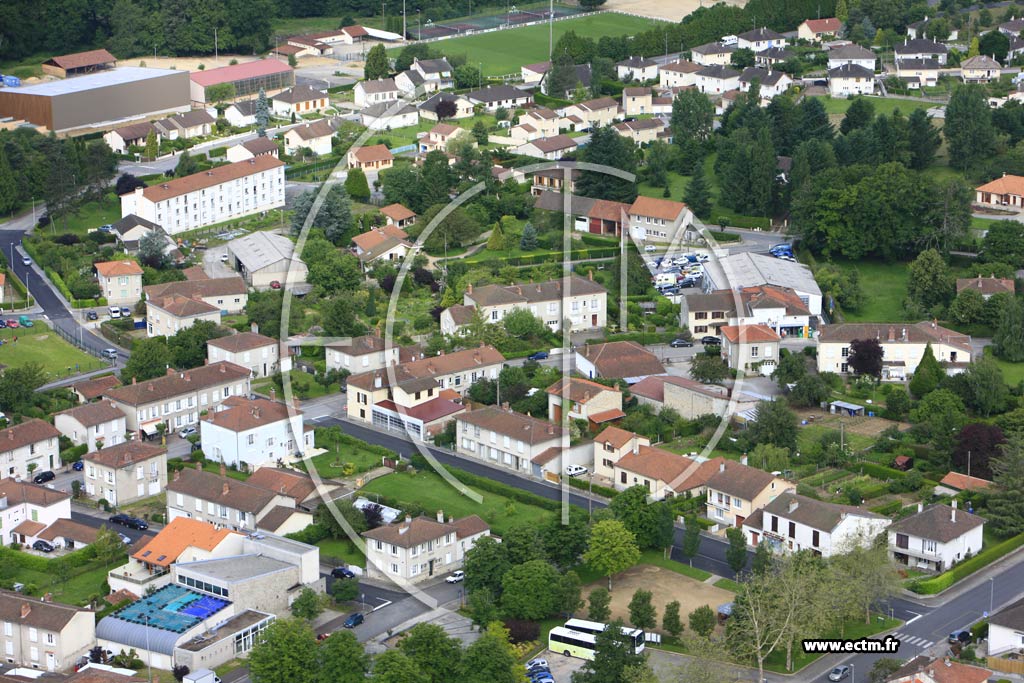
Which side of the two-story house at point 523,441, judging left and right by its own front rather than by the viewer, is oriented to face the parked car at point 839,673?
left

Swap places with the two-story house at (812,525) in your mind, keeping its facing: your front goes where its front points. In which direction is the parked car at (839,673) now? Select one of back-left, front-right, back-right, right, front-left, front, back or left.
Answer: front-left

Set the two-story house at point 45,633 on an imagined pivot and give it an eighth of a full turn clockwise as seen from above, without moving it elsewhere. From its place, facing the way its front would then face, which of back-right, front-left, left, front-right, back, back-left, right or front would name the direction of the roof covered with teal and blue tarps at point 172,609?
back

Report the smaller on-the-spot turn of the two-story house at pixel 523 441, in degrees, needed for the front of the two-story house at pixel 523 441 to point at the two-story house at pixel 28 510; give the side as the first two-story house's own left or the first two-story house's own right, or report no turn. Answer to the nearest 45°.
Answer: approximately 45° to the first two-story house's own right

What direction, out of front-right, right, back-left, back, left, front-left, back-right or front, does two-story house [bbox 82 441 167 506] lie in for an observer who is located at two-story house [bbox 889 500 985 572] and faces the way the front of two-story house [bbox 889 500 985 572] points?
front-right

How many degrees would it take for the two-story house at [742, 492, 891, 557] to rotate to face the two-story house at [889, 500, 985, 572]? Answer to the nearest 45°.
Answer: approximately 135° to its left

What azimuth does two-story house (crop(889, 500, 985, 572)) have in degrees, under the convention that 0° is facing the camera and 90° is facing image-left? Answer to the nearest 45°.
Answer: approximately 45°

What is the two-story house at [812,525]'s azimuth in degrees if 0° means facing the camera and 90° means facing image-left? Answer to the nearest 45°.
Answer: approximately 45°

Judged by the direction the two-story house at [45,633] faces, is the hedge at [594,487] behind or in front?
behind

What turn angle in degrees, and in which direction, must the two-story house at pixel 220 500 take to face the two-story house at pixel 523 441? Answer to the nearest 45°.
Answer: approximately 135° to its left

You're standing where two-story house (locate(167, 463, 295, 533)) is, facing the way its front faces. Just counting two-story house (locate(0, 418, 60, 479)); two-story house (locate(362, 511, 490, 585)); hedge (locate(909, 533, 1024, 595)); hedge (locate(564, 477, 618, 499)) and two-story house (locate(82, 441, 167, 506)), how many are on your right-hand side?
2

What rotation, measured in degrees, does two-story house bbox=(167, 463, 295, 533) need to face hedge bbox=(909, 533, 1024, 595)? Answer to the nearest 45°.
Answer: approximately 135° to its left
